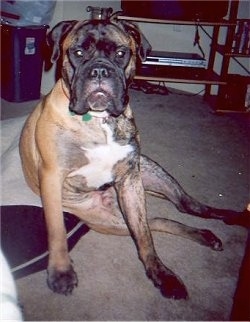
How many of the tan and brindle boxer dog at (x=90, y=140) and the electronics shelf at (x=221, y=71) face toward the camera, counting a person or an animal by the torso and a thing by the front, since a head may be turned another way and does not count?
2

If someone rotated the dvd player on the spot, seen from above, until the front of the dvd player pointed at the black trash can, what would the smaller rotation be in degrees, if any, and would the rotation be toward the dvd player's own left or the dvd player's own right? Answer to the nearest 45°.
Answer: approximately 90° to the dvd player's own right

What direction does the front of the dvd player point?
toward the camera

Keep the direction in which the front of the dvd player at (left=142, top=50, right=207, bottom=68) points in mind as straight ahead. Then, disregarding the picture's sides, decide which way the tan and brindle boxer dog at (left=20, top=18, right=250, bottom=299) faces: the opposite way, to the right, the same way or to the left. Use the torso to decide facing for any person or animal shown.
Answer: the same way

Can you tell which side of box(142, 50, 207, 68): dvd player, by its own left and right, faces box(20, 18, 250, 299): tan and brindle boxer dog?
front

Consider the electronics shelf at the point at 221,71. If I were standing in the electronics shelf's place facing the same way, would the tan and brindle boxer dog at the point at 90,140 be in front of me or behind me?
in front

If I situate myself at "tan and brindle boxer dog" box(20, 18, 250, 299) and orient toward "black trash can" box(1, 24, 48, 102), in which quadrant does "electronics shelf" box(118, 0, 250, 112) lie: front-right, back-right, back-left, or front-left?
front-right

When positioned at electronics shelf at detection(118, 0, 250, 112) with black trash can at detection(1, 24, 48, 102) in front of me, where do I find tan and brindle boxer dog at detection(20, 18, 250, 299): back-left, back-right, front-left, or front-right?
front-left

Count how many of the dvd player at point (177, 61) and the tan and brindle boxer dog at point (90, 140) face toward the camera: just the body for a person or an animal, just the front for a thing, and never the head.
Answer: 2

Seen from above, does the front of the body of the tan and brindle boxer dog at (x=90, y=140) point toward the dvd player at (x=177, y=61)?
no

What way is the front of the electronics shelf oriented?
toward the camera

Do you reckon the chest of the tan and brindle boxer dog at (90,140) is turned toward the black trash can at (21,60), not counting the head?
no

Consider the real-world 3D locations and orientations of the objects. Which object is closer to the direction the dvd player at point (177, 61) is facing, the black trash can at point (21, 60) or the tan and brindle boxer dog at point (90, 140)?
the tan and brindle boxer dog

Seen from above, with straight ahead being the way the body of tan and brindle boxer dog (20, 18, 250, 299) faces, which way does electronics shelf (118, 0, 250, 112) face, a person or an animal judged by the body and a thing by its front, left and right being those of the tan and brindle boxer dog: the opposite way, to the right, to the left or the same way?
the same way

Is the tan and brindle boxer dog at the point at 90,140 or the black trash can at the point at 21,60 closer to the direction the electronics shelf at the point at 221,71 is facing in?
the tan and brindle boxer dog
